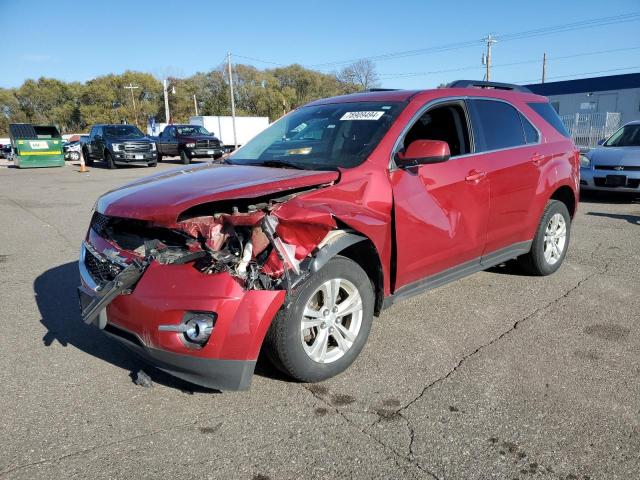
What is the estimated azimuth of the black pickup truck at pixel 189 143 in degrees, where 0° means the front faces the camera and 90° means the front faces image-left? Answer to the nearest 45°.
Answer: approximately 315°

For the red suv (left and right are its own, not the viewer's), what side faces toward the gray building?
back

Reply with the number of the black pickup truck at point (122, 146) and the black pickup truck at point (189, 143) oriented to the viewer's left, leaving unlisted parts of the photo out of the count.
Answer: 0

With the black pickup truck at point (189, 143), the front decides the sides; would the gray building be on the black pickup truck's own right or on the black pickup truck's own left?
on the black pickup truck's own left

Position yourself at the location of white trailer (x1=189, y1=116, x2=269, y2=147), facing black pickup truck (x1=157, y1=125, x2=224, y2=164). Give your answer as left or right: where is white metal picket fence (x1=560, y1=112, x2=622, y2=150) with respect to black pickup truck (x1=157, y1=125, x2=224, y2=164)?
left

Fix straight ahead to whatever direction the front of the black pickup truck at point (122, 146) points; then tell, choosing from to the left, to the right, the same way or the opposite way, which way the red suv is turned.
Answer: to the right

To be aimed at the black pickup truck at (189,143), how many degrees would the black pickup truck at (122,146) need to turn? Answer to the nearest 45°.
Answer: approximately 45° to its left

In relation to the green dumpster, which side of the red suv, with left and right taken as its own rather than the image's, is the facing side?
right

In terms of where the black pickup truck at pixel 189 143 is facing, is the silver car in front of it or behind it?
in front

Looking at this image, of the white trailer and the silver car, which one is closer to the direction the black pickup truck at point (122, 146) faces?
the silver car

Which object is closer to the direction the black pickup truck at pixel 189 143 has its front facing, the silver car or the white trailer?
the silver car

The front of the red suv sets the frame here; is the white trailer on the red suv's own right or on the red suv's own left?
on the red suv's own right

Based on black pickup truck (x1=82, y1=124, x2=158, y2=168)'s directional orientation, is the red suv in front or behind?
in front

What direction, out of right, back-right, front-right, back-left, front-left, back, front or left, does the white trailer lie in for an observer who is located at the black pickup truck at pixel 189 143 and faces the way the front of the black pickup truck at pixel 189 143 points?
back-left
